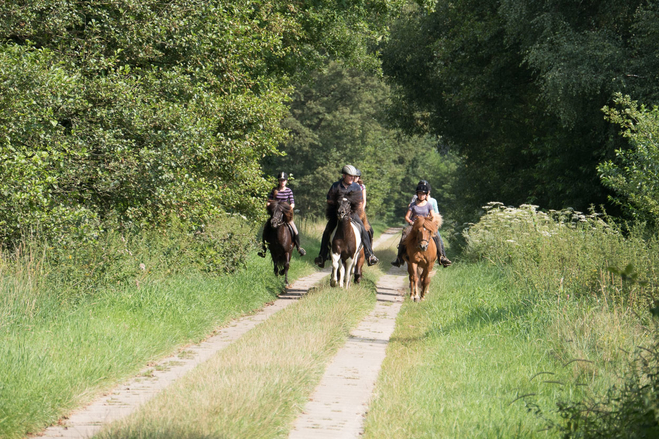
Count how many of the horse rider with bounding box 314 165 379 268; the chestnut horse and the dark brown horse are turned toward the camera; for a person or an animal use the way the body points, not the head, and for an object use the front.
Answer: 3

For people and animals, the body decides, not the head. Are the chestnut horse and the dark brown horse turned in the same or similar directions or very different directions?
same or similar directions

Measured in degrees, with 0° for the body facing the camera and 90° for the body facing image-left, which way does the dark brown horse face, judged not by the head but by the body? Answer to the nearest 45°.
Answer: approximately 0°

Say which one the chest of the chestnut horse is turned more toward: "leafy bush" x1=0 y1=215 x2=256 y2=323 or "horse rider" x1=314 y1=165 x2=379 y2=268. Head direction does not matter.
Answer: the leafy bush

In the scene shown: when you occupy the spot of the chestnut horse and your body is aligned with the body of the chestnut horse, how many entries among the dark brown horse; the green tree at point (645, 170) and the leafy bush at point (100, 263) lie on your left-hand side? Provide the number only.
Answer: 1

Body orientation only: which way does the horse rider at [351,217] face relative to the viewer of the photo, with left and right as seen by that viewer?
facing the viewer

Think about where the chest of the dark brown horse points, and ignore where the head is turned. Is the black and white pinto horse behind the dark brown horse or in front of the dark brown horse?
in front

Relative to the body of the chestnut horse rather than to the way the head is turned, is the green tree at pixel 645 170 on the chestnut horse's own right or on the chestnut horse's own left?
on the chestnut horse's own left

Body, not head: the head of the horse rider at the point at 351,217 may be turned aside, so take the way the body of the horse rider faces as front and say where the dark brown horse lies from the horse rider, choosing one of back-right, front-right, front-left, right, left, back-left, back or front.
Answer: back-right

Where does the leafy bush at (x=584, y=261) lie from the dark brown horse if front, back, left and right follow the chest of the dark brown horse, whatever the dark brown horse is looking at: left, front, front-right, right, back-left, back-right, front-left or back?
front-left

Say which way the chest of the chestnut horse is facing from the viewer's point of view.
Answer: toward the camera

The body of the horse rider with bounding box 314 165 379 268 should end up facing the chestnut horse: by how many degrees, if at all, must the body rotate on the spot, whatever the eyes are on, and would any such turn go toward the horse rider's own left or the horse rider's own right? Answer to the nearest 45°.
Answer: approximately 45° to the horse rider's own left

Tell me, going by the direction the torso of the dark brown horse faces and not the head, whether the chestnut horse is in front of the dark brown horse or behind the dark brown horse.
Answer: in front

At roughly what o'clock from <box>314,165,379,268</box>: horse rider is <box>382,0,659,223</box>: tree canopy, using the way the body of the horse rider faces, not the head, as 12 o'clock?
The tree canopy is roughly at 7 o'clock from the horse rider.

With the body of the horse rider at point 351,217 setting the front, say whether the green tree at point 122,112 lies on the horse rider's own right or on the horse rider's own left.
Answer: on the horse rider's own right

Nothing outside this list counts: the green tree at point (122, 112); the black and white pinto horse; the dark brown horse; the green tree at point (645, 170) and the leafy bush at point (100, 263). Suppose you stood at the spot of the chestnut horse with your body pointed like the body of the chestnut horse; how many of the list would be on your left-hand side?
1
